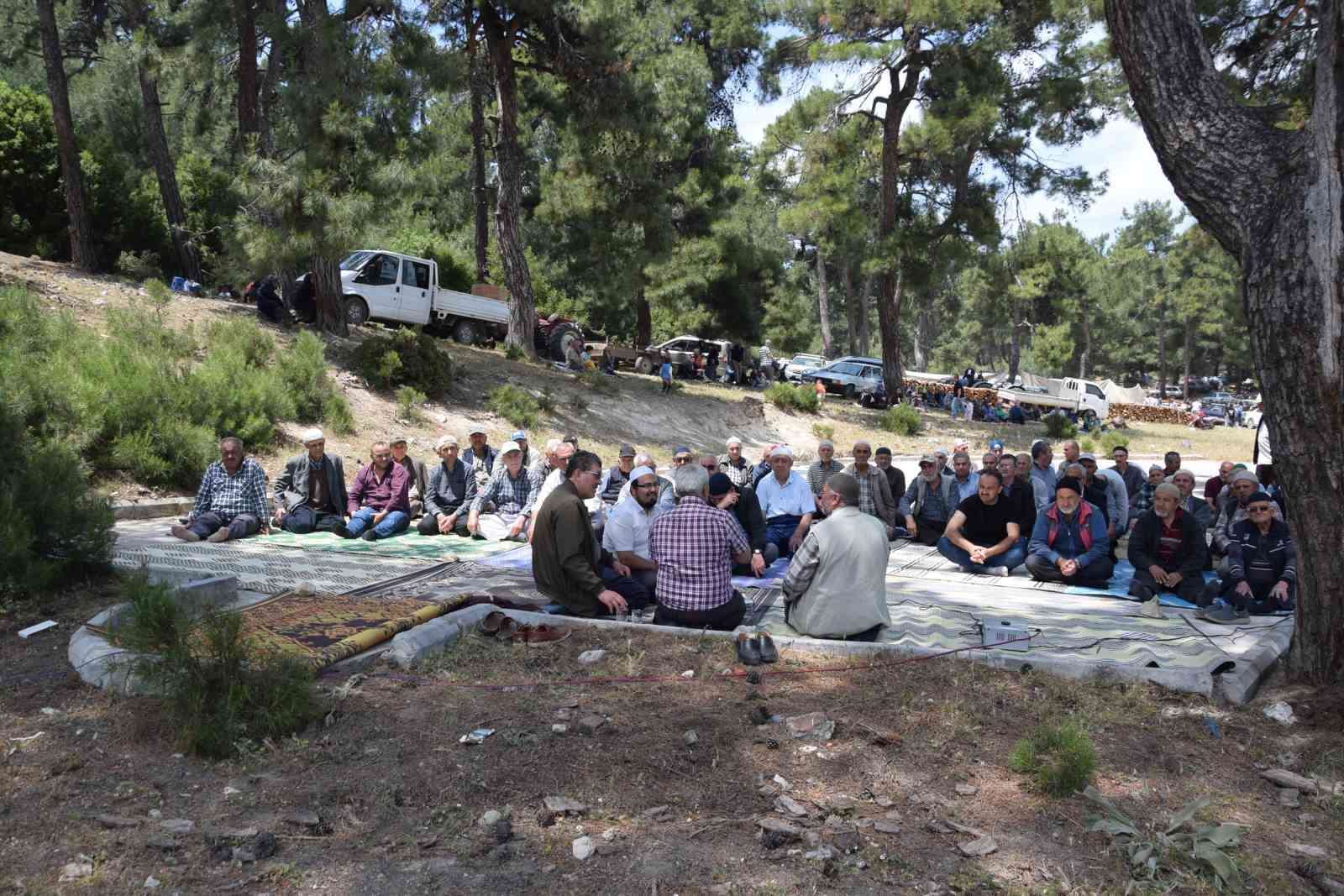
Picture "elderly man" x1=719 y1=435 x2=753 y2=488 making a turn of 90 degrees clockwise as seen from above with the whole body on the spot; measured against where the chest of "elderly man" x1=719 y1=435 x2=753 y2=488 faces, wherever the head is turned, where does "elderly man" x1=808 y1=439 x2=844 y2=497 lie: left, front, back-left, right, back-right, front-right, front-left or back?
back

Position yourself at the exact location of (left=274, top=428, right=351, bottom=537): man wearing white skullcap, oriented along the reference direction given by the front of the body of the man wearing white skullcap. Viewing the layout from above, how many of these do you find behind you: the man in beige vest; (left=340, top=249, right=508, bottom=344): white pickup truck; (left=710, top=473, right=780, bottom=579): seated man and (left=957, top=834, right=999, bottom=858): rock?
1

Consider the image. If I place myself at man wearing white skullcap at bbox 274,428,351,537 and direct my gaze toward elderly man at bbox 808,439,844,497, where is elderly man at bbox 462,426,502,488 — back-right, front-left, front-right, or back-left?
front-left

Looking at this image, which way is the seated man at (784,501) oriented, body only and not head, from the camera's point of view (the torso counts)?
toward the camera

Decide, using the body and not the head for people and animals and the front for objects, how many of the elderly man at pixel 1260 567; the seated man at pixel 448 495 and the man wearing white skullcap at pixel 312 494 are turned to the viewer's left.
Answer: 0

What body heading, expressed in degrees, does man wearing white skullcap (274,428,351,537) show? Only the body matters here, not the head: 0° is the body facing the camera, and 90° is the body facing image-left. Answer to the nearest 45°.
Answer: approximately 0°

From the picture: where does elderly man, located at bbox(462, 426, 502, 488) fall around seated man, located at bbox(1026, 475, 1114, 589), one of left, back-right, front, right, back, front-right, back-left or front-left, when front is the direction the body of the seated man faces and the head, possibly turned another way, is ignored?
right

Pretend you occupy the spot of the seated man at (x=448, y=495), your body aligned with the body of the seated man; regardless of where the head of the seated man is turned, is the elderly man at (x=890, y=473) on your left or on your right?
on your left

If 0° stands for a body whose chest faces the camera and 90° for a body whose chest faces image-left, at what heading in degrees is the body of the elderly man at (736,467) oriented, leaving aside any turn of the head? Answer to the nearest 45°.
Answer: approximately 0°

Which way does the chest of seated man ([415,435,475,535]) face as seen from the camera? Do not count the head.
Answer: toward the camera

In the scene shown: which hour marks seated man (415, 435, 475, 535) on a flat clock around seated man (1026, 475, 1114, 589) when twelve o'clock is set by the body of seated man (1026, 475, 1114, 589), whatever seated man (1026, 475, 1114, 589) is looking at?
seated man (415, 435, 475, 535) is roughly at 3 o'clock from seated man (1026, 475, 1114, 589).

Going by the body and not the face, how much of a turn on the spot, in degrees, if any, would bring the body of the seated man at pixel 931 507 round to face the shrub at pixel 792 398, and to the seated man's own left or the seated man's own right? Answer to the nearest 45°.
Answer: approximately 180°

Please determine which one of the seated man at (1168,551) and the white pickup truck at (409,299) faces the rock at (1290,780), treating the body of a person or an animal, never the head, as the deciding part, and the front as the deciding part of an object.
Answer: the seated man

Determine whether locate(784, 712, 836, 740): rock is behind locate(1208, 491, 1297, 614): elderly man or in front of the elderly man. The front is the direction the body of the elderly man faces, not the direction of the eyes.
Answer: in front

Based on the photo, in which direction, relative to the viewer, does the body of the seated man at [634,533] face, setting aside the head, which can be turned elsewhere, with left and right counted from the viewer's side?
facing the viewer and to the right of the viewer

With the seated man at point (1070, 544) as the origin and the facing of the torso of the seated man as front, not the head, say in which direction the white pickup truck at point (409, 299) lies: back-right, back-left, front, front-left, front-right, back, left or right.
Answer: back-right
